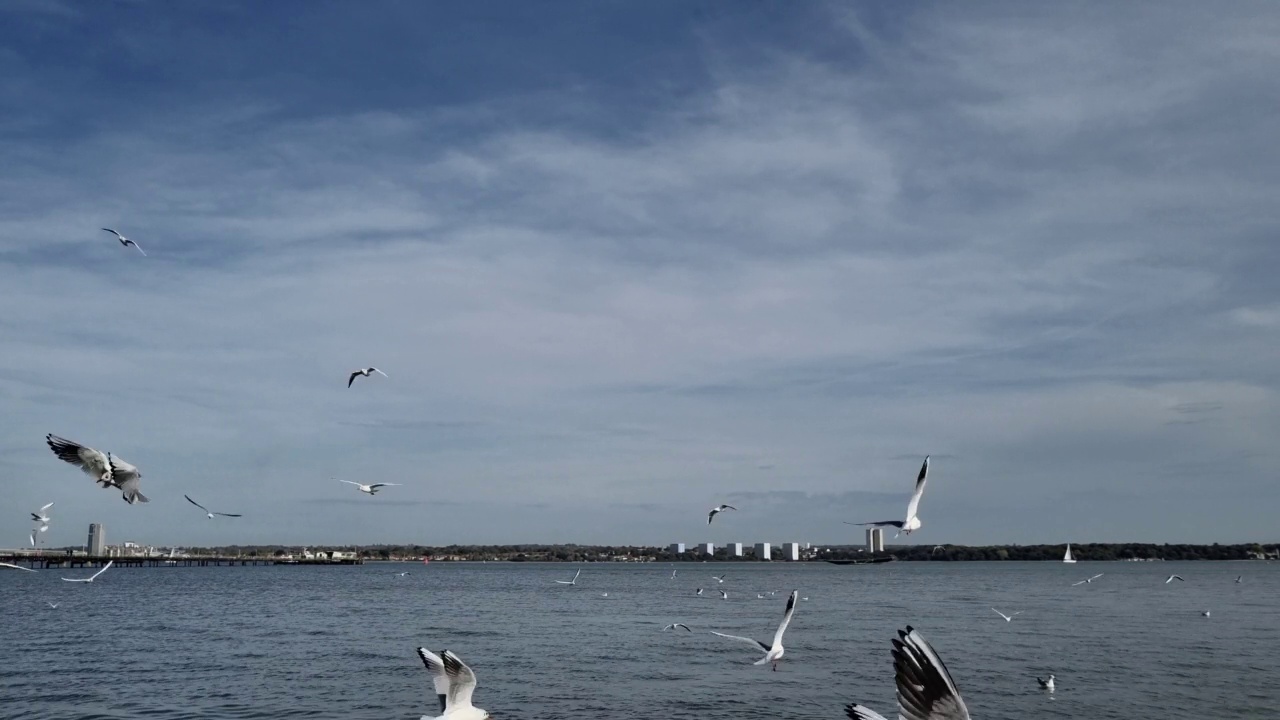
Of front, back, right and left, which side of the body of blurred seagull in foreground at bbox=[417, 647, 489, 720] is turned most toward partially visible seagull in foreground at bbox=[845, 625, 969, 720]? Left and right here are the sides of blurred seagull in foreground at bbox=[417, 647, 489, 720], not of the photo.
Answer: right
